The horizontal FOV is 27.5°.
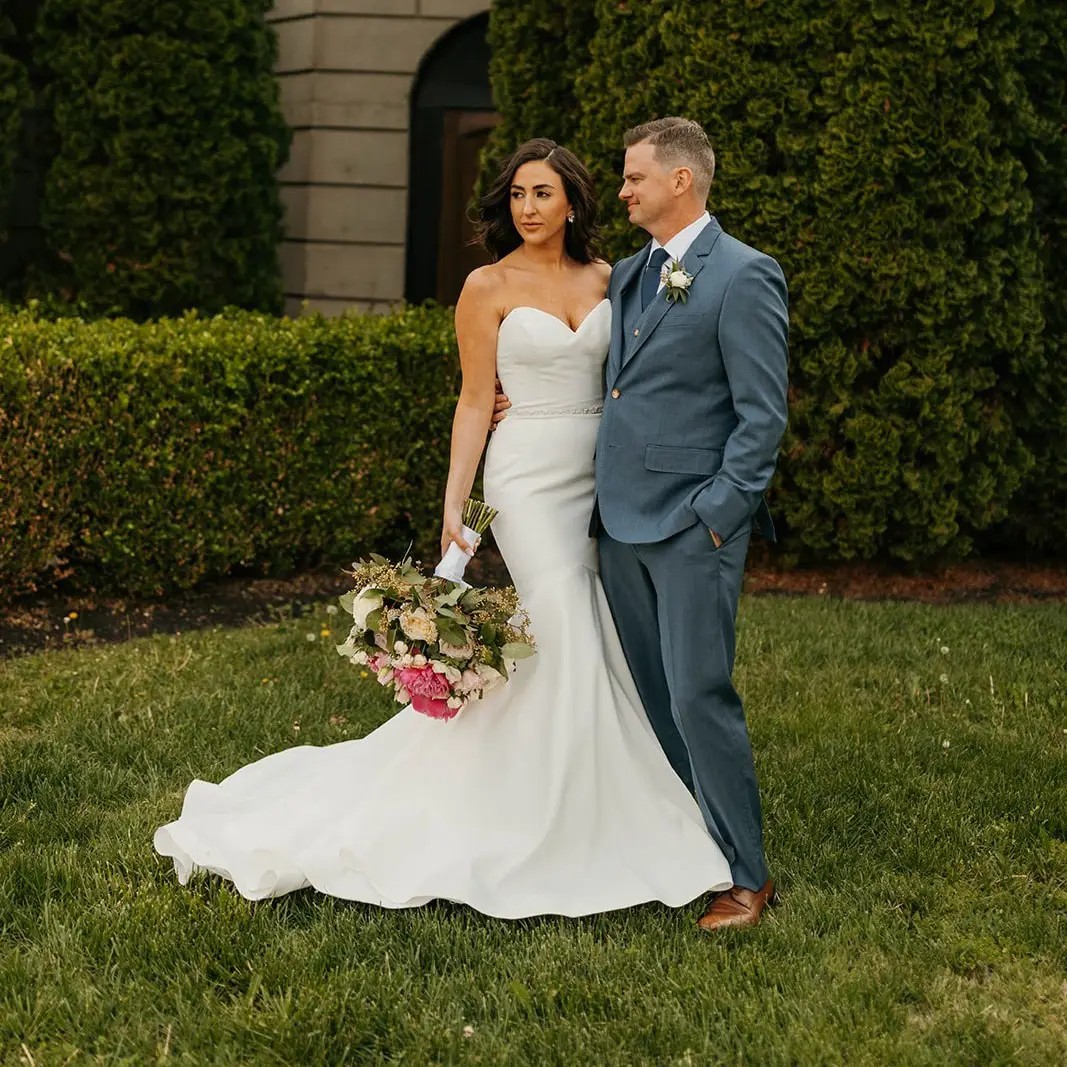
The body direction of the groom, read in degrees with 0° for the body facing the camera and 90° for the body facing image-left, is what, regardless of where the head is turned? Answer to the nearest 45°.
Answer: approximately 45°

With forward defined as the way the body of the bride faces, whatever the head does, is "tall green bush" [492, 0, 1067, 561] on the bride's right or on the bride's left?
on the bride's left

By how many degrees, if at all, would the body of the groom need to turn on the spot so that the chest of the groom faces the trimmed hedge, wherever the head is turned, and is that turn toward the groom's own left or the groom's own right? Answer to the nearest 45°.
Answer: approximately 90° to the groom's own right

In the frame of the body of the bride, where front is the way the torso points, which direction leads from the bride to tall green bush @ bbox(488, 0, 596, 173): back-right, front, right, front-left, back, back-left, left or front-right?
back-left

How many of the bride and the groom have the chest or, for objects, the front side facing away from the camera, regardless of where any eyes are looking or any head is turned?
0

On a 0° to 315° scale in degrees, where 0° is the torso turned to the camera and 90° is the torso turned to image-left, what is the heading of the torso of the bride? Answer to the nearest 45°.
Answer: approximately 315°

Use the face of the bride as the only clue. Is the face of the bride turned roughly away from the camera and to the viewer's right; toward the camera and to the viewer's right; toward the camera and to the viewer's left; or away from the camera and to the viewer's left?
toward the camera and to the viewer's left

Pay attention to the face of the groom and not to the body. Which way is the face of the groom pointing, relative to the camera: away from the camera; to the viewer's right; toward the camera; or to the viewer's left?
to the viewer's left
